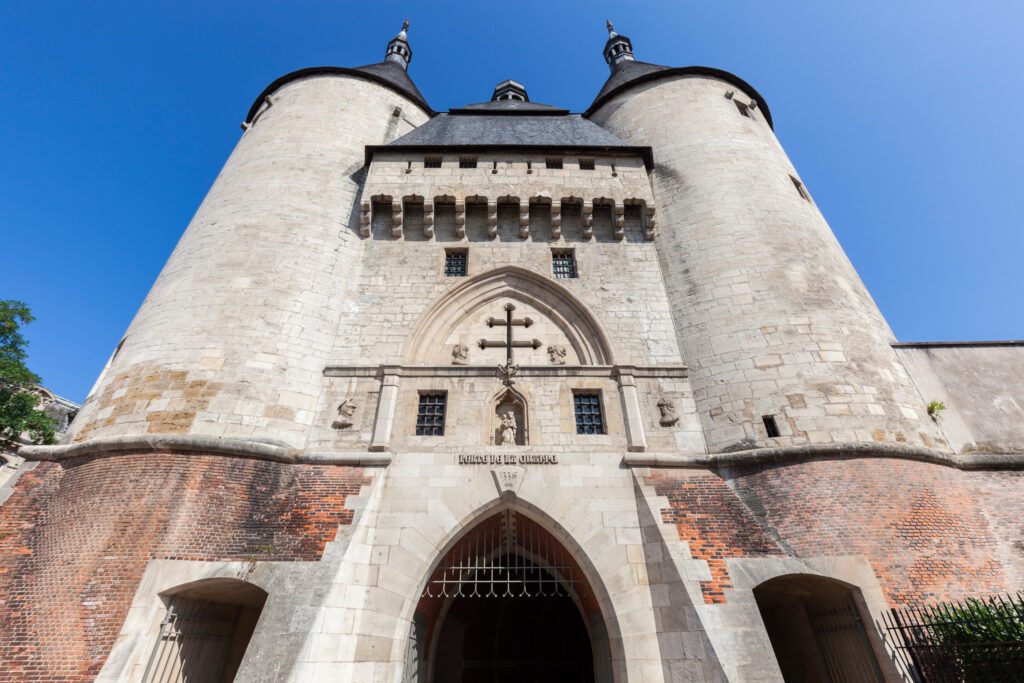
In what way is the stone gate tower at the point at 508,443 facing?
toward the camera

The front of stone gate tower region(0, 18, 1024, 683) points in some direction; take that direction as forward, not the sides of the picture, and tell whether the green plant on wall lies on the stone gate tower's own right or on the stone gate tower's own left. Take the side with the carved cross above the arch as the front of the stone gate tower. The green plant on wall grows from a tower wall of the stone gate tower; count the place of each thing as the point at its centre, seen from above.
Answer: on the stone gate tower's own left

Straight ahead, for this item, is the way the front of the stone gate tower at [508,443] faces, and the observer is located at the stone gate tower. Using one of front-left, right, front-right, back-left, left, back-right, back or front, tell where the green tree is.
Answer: right

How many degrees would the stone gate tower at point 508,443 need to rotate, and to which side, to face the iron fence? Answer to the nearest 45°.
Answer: approximately 90° to its left
